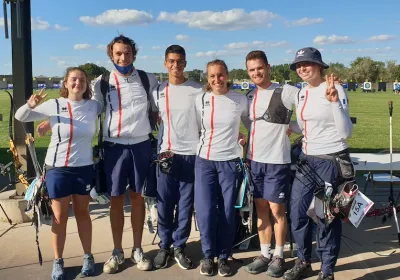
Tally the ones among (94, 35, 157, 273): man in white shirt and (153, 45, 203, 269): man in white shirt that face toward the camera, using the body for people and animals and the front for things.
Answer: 2

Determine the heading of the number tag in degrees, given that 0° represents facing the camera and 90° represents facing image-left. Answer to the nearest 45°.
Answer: approximately 0°

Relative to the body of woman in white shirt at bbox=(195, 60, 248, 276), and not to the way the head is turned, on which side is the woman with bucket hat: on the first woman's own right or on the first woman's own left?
on the first woman's own left

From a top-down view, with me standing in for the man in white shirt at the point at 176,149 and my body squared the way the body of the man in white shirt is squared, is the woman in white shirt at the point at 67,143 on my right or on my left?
on my right

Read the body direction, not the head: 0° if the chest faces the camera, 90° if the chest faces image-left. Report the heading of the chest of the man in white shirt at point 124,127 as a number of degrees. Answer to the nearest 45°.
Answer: approximately 0°
